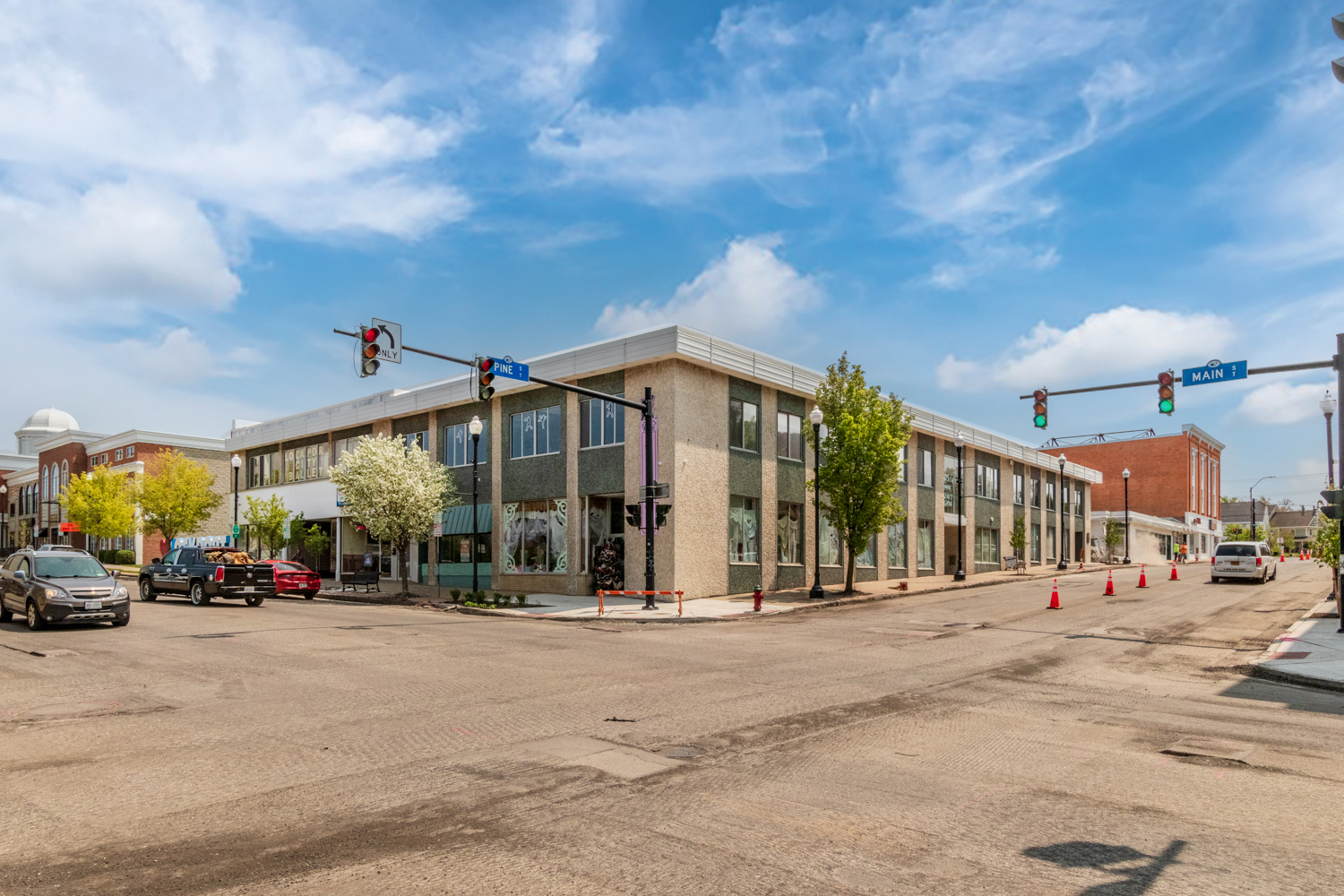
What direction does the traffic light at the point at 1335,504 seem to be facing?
to the viewer's left

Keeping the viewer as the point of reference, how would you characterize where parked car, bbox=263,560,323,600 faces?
facing away from the viewer and to the left of the viewer

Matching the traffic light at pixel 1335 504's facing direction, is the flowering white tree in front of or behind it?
in front

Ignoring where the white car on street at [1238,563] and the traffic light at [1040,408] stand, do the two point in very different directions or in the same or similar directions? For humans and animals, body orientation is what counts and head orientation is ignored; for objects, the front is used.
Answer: very different directions

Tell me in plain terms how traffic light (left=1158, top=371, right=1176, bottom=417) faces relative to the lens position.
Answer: facing the viewer

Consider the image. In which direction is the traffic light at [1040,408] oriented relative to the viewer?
toward the camera

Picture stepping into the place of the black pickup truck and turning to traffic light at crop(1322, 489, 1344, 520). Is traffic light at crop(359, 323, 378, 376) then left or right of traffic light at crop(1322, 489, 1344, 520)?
right
